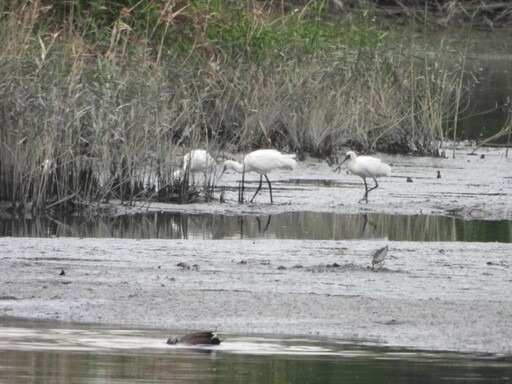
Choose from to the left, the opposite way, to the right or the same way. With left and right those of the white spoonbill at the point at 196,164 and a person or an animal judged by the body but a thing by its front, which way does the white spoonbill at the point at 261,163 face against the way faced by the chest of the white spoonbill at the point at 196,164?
the same way

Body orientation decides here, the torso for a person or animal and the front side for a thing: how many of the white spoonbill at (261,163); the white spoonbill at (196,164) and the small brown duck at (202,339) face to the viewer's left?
3

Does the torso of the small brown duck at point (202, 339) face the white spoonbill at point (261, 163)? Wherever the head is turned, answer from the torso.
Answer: no

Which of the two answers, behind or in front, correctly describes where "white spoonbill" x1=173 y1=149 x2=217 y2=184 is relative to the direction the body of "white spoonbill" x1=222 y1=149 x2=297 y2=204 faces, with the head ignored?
in front

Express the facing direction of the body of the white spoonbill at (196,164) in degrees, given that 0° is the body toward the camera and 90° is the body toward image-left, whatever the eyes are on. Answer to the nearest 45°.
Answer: approximately 90°

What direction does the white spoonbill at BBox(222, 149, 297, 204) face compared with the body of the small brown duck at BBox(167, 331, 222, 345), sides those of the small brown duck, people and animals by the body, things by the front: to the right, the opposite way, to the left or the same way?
the same way

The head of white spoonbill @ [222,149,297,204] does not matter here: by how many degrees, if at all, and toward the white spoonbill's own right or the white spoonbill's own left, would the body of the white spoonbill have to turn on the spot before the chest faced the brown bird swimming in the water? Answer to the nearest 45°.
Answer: approximately 90° to the white spoonbill's own left

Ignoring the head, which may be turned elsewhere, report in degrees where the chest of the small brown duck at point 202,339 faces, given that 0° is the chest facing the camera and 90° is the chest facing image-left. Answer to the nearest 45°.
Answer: approximately 90°

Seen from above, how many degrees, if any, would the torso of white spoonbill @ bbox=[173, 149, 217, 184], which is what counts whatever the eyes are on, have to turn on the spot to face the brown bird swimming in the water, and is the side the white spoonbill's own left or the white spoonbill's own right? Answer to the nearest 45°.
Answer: approximately 90° to the white spoonbill's own left

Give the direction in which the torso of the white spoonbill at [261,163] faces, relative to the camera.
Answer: to the viewer's left

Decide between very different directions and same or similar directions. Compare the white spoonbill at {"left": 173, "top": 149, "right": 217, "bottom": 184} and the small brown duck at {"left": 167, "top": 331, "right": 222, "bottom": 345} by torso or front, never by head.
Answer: same or similar directions
